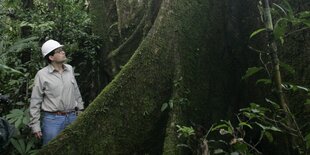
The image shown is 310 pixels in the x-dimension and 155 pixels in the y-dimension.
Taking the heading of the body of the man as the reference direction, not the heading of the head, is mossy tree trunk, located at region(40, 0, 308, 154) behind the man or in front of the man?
in front

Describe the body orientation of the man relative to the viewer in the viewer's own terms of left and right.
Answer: facing the viewer and to the right of the viewer
